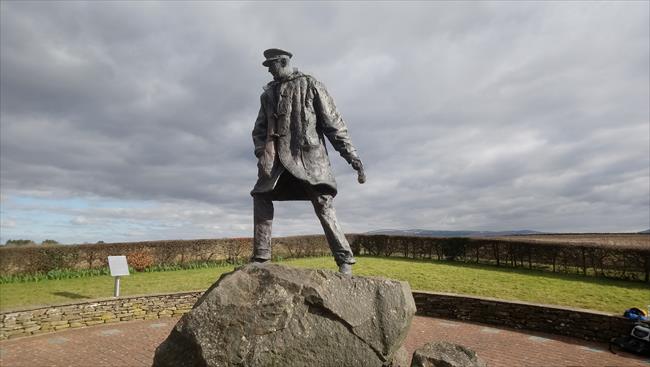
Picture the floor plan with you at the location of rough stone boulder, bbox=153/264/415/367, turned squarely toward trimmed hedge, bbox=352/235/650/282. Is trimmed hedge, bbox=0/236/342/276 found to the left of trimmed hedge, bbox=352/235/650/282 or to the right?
left

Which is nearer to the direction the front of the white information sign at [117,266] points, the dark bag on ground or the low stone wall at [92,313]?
the low stone wall

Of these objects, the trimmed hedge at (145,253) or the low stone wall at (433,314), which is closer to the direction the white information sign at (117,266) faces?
the low stone wall

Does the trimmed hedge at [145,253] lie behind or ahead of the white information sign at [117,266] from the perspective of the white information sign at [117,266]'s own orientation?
behind

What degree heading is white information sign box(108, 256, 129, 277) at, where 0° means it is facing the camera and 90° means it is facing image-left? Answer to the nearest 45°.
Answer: approximately 0°

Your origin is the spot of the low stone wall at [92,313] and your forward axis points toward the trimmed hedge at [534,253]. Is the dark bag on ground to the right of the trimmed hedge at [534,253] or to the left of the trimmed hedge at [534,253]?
right
